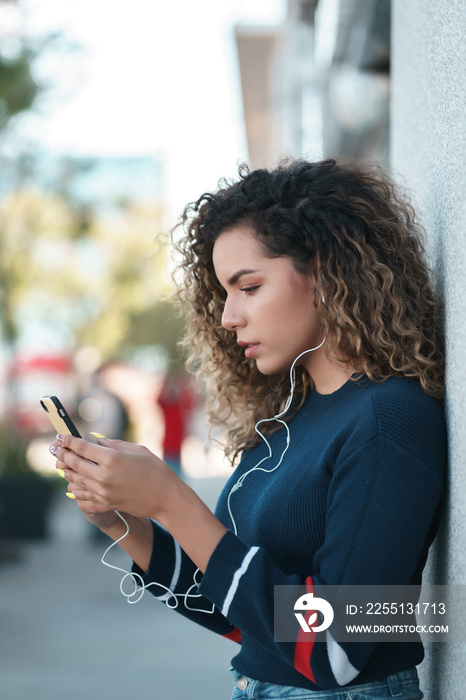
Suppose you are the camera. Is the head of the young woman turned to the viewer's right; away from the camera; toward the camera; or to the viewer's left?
to the viewer's left

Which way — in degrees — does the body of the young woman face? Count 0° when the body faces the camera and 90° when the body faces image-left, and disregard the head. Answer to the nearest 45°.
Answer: approximately 90°

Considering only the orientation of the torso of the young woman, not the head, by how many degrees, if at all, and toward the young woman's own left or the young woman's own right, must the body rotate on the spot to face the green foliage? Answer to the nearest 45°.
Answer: approximately 90° to the young woman's own right

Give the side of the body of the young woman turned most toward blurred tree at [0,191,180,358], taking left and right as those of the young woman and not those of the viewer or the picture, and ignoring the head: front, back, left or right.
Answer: right

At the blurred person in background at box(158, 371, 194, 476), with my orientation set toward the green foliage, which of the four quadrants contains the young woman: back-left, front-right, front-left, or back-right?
back-left

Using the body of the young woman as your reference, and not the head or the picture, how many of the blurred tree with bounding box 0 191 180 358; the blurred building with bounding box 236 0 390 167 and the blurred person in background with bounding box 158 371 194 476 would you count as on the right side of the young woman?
3

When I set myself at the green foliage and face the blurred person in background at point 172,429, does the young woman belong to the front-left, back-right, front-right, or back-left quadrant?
front-right

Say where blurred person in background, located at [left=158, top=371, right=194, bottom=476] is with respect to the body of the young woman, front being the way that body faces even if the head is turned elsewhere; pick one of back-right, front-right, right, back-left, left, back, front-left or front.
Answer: right

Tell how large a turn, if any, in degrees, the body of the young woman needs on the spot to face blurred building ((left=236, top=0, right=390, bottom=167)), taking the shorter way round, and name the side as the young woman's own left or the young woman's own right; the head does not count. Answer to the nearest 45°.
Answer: approximately 90° to the young woman's own right
